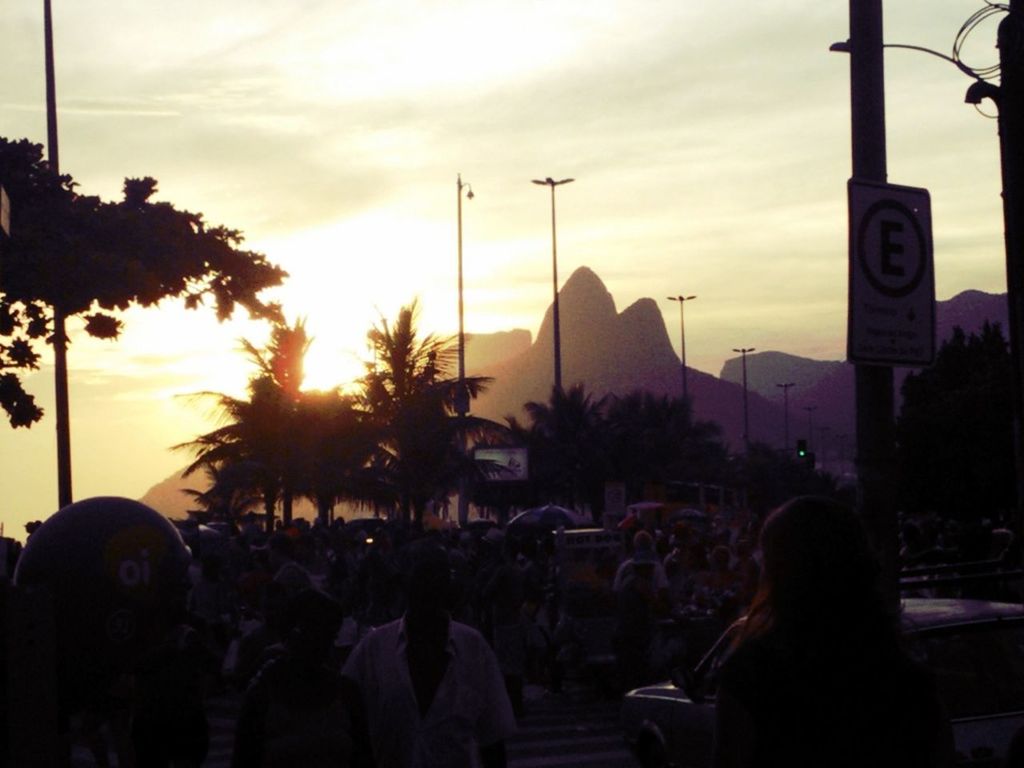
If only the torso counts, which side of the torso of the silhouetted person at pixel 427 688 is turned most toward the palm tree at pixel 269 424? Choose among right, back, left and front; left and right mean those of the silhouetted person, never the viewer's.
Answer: back

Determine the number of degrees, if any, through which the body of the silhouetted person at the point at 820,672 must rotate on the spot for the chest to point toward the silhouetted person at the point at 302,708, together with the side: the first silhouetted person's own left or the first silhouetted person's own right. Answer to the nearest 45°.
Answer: approximately 45° to the first silhouetted person's own left

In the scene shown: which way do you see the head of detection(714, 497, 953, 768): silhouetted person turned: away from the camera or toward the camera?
away from the camera

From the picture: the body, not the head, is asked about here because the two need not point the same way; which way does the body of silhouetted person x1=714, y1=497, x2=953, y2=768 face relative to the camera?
away from the camera

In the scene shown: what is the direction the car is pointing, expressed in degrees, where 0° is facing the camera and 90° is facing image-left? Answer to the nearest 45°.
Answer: approximately 90°

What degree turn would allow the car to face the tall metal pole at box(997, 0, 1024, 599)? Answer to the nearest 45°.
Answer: approximately 90° to its right

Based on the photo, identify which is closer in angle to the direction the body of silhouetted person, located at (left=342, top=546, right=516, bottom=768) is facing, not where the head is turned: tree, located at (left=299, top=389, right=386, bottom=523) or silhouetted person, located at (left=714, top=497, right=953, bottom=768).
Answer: the silhouetted person

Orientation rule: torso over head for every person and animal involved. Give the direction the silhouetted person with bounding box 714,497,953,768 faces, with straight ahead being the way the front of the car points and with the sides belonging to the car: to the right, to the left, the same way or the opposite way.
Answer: to the right

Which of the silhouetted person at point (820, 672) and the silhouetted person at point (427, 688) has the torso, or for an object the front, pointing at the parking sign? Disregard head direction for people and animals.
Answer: the silhouetted person at point (820, 672)
